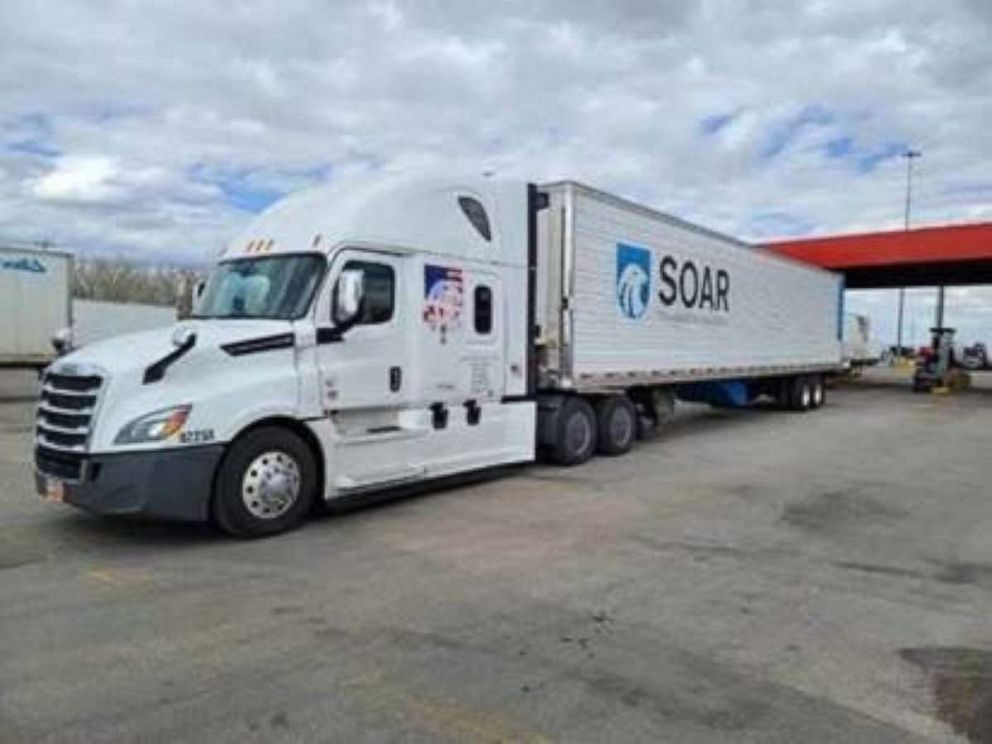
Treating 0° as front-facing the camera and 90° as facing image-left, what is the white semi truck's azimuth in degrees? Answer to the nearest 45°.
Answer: approximately 45°

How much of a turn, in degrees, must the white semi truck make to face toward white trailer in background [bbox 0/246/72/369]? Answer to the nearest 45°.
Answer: approximately 90° to its right

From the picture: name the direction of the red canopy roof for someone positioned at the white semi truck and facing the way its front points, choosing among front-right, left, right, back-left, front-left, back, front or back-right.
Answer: back

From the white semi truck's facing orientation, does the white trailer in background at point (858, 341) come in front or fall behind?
behind
